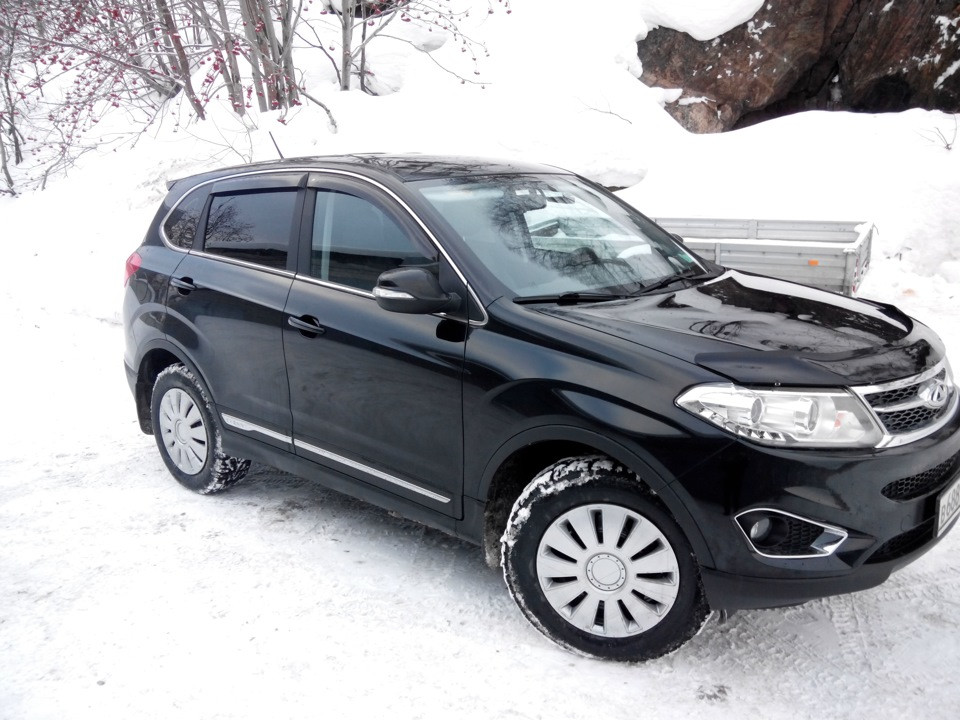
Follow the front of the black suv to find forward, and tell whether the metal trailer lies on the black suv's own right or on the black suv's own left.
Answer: on the black suv's own left

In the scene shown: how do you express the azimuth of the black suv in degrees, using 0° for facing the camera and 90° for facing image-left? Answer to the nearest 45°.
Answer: approximately 315°

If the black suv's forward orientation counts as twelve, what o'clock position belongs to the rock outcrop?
The rock outcrop is roughly at 8 o'clock from the black suv.
